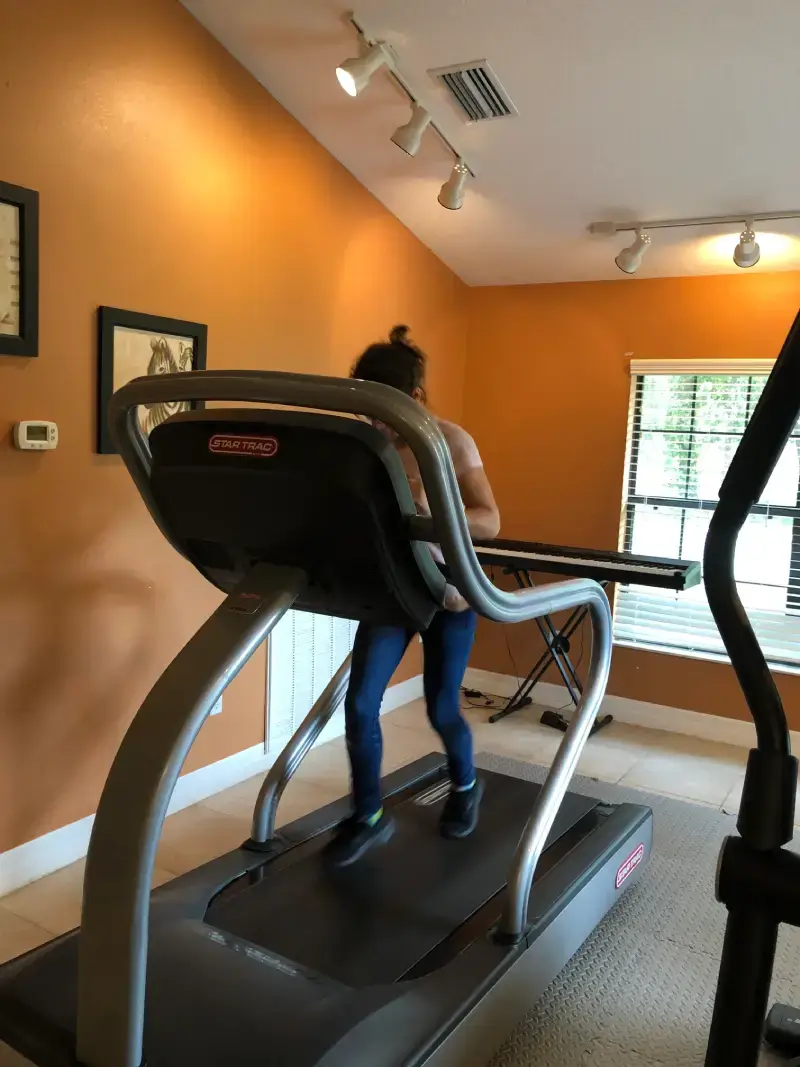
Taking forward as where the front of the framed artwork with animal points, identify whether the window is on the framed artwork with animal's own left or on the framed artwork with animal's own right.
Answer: on the framed artwork with animal's own left

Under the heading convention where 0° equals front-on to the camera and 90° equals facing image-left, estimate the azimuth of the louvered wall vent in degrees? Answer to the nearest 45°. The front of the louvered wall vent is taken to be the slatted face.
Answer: approximately 315°

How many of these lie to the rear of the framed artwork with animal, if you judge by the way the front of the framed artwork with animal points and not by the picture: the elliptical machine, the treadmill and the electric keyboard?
0

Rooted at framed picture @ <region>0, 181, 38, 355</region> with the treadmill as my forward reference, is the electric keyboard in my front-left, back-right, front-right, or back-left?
front-left

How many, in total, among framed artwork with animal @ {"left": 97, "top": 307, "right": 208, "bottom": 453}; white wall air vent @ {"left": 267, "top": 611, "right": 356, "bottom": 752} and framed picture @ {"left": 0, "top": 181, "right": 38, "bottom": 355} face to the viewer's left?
0

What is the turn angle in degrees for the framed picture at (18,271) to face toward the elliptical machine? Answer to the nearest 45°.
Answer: approximately 45° to its right

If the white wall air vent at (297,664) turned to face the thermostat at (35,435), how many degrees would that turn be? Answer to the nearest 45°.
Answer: approximately 90° to its right

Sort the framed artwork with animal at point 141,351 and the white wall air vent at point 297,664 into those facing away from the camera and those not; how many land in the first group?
0

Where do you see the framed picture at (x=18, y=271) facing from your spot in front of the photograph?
facing the viewer and to the right of the viewer
